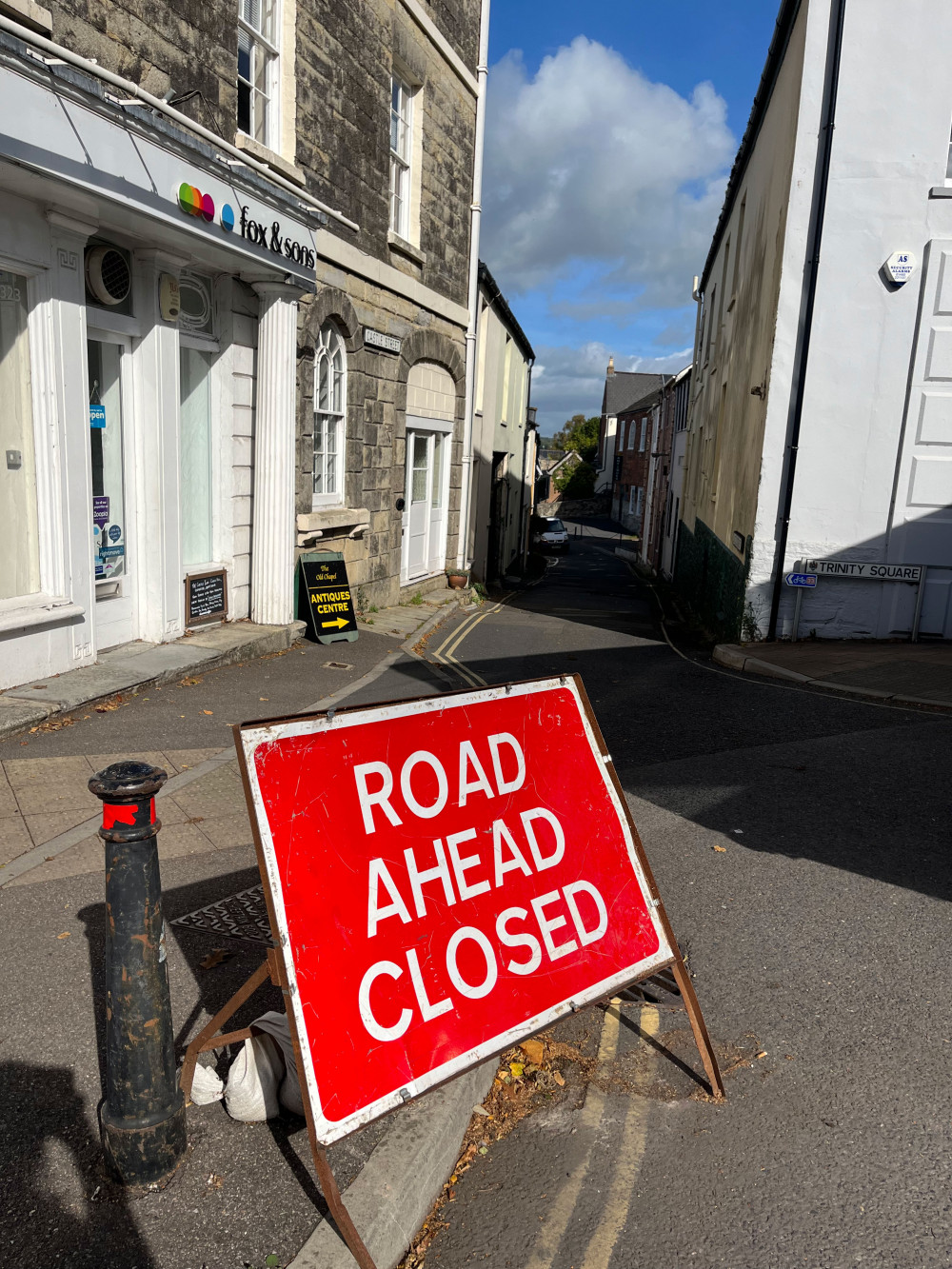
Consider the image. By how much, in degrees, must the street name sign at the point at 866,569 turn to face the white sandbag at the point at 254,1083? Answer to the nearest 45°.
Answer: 0° — it already faces it

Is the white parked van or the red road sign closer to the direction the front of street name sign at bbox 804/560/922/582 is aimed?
the red road sign

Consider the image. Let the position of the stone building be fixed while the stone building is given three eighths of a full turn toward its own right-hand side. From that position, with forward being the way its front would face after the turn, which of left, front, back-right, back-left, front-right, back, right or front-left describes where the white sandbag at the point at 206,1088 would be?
left

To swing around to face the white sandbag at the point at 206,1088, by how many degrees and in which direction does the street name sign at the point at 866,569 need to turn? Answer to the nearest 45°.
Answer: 0° — it already faces it

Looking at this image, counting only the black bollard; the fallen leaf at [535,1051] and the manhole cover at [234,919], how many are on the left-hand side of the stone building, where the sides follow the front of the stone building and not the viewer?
0

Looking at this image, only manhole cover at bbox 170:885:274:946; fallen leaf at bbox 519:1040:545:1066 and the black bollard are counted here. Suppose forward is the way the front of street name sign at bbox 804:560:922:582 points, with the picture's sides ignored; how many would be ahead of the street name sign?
3

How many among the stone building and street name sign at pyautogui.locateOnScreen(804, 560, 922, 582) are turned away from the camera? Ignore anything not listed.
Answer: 0

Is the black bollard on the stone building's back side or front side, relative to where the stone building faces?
on the front side

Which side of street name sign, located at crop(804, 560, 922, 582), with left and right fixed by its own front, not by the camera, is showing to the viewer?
front

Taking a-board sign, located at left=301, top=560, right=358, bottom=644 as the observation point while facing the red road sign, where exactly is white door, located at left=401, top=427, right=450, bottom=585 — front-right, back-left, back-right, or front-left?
back-left

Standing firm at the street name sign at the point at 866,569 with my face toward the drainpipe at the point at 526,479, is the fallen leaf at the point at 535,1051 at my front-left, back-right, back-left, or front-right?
back-left

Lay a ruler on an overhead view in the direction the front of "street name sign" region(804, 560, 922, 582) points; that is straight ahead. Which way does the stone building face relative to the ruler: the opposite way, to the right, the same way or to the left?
to the left

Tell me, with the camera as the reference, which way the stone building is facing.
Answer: facing the viewer and to the right of the viewer

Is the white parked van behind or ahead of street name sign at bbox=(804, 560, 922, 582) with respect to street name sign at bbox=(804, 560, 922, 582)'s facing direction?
behind

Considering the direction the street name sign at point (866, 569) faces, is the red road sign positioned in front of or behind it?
in front

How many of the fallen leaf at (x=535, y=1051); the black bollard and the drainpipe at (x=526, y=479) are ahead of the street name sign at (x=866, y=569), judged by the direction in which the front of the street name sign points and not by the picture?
2

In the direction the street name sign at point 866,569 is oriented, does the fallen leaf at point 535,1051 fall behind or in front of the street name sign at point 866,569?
in front

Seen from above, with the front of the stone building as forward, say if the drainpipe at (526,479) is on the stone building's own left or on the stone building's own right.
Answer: on the stone building's own left
